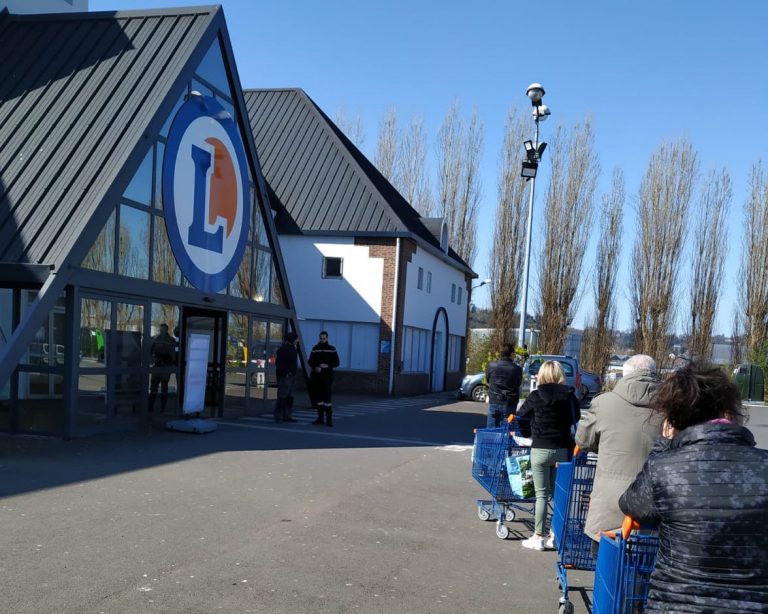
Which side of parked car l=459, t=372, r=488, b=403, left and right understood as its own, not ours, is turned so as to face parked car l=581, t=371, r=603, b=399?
back

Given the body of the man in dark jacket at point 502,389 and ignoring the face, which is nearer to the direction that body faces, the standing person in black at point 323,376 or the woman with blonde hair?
the standing person in black

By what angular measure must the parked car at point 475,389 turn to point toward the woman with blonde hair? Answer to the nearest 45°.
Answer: approximately 45° to its left

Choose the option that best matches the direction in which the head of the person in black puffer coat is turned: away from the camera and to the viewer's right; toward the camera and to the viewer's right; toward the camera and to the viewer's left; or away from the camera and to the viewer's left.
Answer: away from the camera and to the viewer's left

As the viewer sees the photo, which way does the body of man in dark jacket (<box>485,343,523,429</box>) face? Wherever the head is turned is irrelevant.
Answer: away from the camera

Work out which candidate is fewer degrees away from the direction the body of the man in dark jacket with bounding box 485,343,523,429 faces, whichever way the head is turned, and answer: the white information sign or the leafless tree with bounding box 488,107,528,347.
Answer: the leafless tree

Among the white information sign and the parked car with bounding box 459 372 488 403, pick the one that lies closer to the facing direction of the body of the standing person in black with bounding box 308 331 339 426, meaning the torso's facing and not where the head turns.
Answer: the white information sign

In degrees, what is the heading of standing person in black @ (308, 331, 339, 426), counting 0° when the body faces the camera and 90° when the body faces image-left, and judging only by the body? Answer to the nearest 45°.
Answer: approximately 0°

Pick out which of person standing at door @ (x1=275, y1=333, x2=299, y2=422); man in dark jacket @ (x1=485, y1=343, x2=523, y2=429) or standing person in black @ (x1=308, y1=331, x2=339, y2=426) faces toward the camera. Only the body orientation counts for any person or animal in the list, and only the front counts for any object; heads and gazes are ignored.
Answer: the standing person in black

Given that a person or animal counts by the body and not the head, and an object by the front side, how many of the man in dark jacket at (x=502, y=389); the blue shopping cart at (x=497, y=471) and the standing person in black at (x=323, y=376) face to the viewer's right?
0
